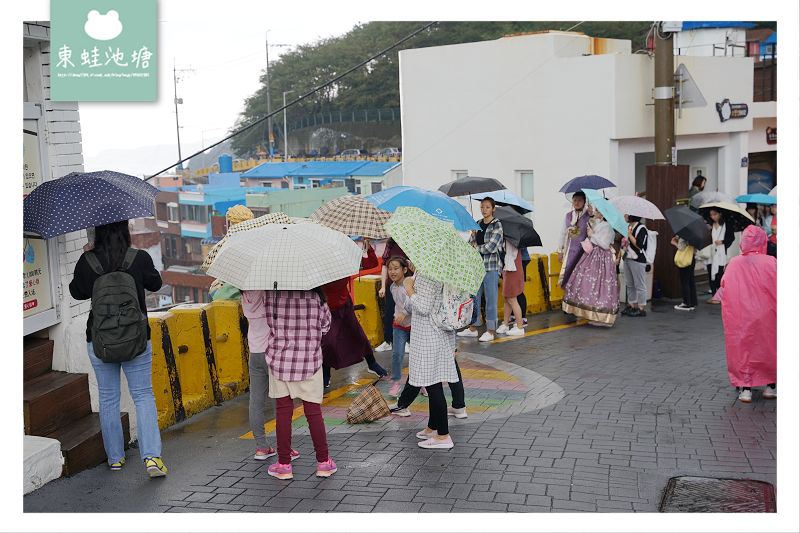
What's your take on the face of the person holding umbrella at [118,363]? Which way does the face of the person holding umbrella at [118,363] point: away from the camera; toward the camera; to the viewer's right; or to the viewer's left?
away from the camera

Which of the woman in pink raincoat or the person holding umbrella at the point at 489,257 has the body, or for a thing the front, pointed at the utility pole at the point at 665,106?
the woman in pink raincoat

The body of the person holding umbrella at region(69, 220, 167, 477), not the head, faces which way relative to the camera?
away from the camera

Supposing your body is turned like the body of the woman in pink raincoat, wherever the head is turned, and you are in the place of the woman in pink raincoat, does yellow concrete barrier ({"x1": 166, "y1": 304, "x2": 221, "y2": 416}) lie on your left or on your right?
on your left

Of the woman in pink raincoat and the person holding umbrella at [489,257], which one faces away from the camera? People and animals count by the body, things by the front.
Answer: the woman in pink raincoat

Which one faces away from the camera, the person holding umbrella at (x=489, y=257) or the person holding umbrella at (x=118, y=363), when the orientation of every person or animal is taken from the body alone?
the person holding umbrella at (x=118, y=363)

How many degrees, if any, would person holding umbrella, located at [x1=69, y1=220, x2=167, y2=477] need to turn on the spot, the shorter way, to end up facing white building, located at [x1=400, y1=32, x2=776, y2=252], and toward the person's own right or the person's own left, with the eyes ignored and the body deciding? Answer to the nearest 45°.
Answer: approximately 45° to the person's own right

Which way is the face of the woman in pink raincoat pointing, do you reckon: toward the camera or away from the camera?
away from the camera

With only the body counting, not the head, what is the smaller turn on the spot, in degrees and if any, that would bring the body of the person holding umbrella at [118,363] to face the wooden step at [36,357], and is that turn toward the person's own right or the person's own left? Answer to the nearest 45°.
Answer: approximately 45° to the person's own left

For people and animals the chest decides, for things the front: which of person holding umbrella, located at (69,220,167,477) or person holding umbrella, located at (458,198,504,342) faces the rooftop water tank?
person holding umbrella, located at (69,220,167,477)

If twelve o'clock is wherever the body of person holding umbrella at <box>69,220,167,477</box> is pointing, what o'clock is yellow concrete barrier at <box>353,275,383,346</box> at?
The yellow concrete barrier is roughly at 1 o'clock from the person holding umbrella.

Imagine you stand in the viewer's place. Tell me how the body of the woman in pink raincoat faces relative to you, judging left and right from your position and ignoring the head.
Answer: facing away from the viewer
